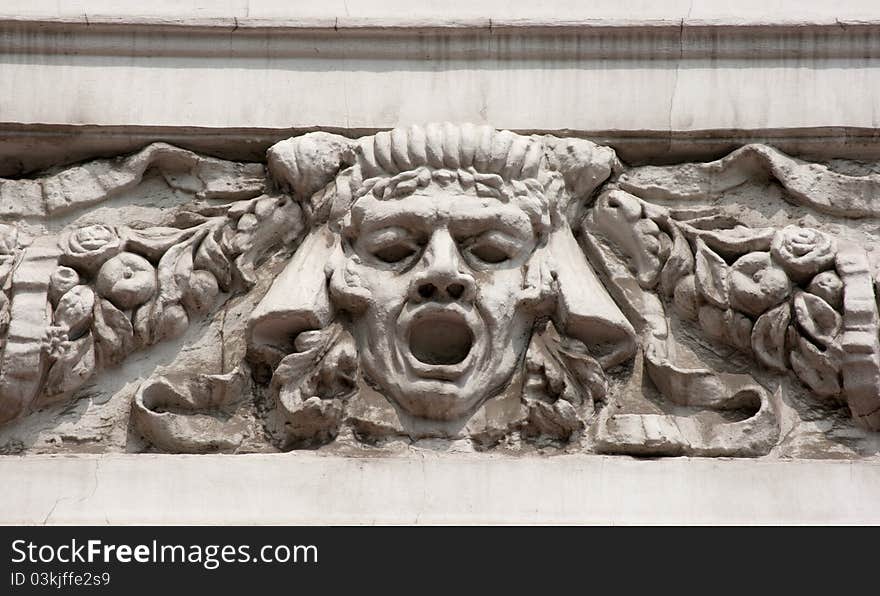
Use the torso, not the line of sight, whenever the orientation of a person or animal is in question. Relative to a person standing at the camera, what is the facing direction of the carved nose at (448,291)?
facing the viewer
